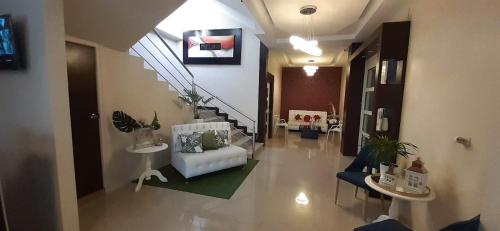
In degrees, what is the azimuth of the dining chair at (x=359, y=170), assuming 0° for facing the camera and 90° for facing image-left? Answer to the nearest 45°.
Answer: approximately 45°

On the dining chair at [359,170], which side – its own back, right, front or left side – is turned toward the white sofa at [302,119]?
right

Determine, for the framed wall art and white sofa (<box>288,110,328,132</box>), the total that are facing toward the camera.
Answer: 2

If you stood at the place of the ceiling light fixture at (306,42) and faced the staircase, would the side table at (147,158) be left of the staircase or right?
left

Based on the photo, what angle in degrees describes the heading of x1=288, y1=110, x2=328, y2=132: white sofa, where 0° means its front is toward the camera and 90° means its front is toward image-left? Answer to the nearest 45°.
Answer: approximately 0°

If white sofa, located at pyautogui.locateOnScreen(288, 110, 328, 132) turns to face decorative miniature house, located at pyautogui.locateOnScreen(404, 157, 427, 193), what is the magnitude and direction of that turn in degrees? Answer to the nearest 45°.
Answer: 0° — it already faces it
